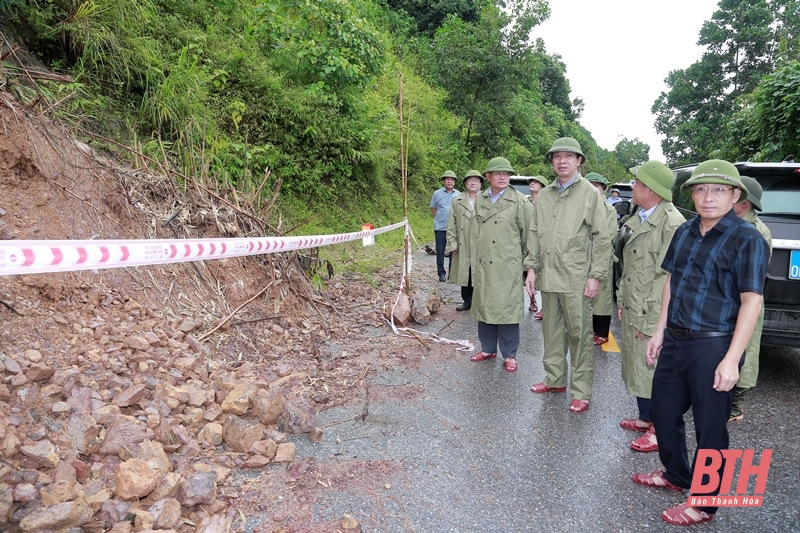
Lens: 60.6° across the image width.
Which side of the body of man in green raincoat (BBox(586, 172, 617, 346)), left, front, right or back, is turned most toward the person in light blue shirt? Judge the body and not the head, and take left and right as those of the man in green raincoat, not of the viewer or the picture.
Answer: right

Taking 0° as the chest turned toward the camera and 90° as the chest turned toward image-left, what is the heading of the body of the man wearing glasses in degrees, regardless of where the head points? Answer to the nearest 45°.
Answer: approximately 45°

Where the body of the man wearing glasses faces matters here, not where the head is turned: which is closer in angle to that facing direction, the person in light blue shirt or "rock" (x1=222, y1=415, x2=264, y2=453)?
the rock

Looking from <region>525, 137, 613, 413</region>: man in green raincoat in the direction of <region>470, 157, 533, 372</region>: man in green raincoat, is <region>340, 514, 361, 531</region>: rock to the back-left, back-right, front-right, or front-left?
back-left

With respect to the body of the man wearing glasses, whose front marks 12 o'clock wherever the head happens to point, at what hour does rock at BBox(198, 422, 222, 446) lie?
The rock is roughly at 1 o'clock from the man wearing glasses.

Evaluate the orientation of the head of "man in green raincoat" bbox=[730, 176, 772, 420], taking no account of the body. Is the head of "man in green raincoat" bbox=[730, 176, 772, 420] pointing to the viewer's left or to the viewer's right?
to the viewer's left
